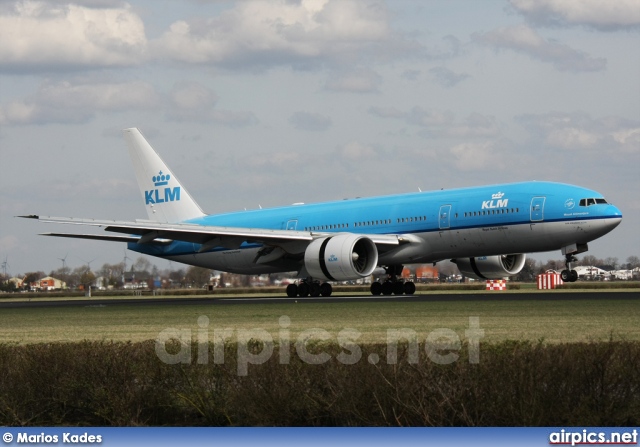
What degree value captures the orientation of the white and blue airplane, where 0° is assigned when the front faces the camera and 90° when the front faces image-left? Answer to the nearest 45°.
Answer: approximately 315°
